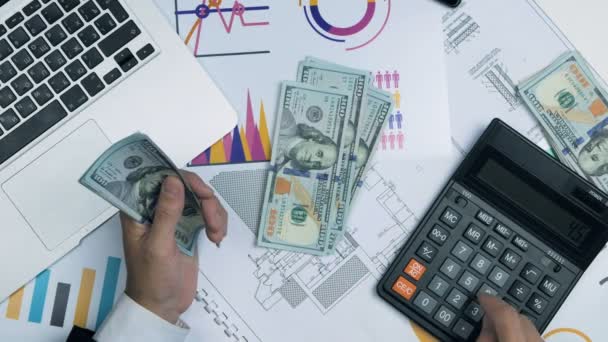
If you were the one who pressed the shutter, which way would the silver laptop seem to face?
facing the viewer and to the right of the viewer
